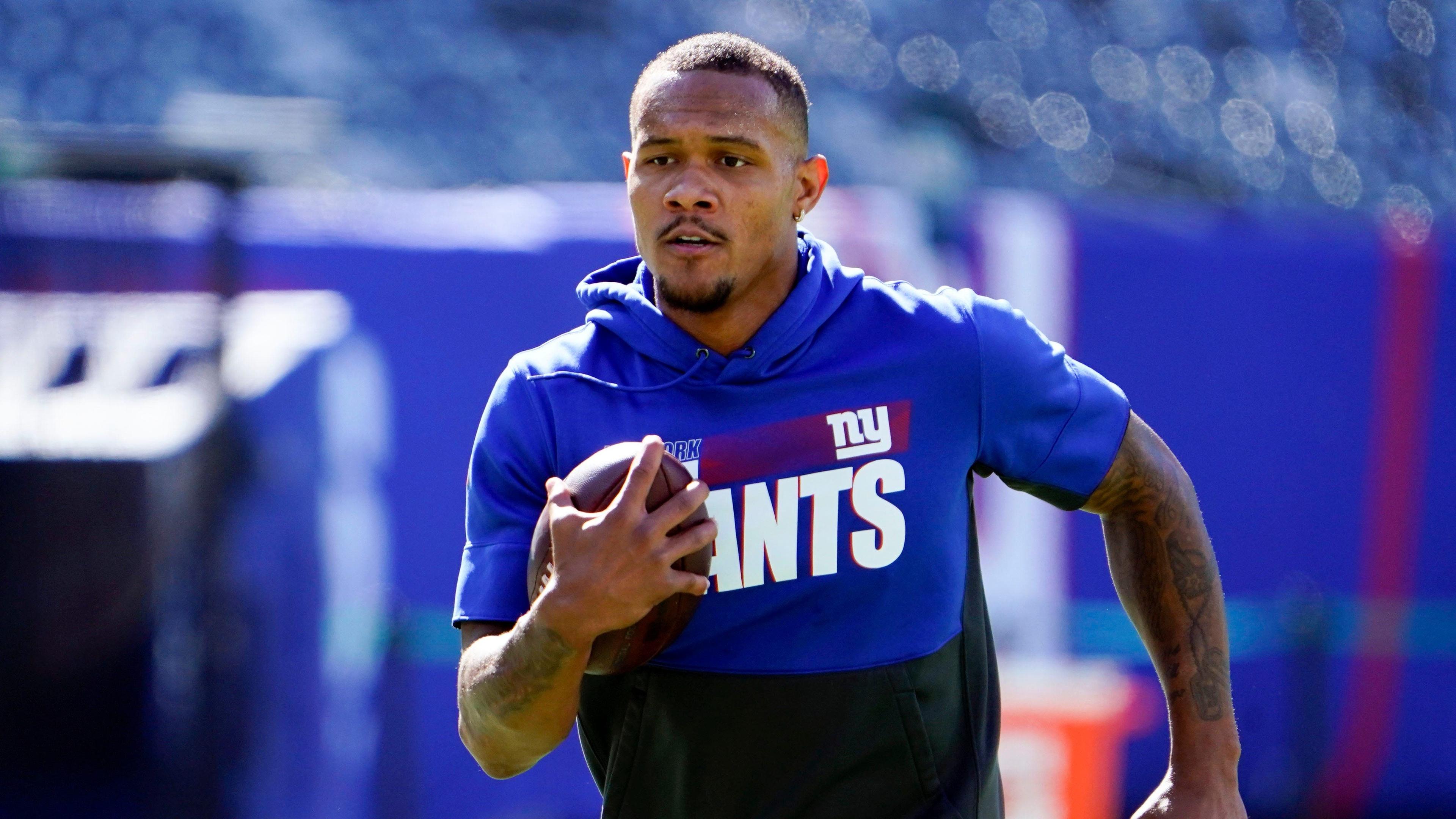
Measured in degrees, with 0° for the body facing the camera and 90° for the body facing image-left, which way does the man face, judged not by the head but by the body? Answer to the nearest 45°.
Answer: approximately 0°

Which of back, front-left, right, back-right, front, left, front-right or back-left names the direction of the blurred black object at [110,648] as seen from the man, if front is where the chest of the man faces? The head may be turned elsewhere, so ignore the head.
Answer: back-right

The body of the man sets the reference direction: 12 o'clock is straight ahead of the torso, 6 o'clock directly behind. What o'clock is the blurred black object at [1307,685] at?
The blurred black object is roughly at 7 o'clock from the man.
